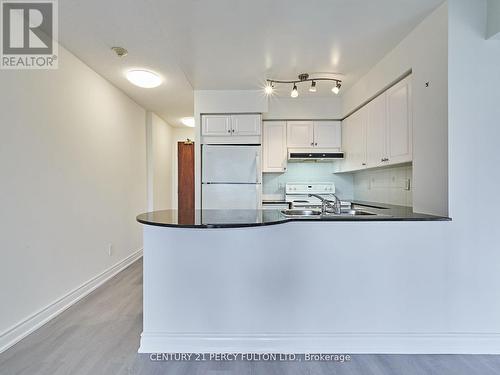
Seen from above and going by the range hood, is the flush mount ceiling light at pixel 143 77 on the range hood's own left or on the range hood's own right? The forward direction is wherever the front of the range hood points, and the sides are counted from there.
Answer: on the range hood's own right

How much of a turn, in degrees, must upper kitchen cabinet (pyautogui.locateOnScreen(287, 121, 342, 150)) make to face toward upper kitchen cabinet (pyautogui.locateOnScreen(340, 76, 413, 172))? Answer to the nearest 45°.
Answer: approximately 45° to its left

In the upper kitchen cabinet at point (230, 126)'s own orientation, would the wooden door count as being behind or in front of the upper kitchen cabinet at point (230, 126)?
behind

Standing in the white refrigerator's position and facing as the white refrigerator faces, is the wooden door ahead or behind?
behind
